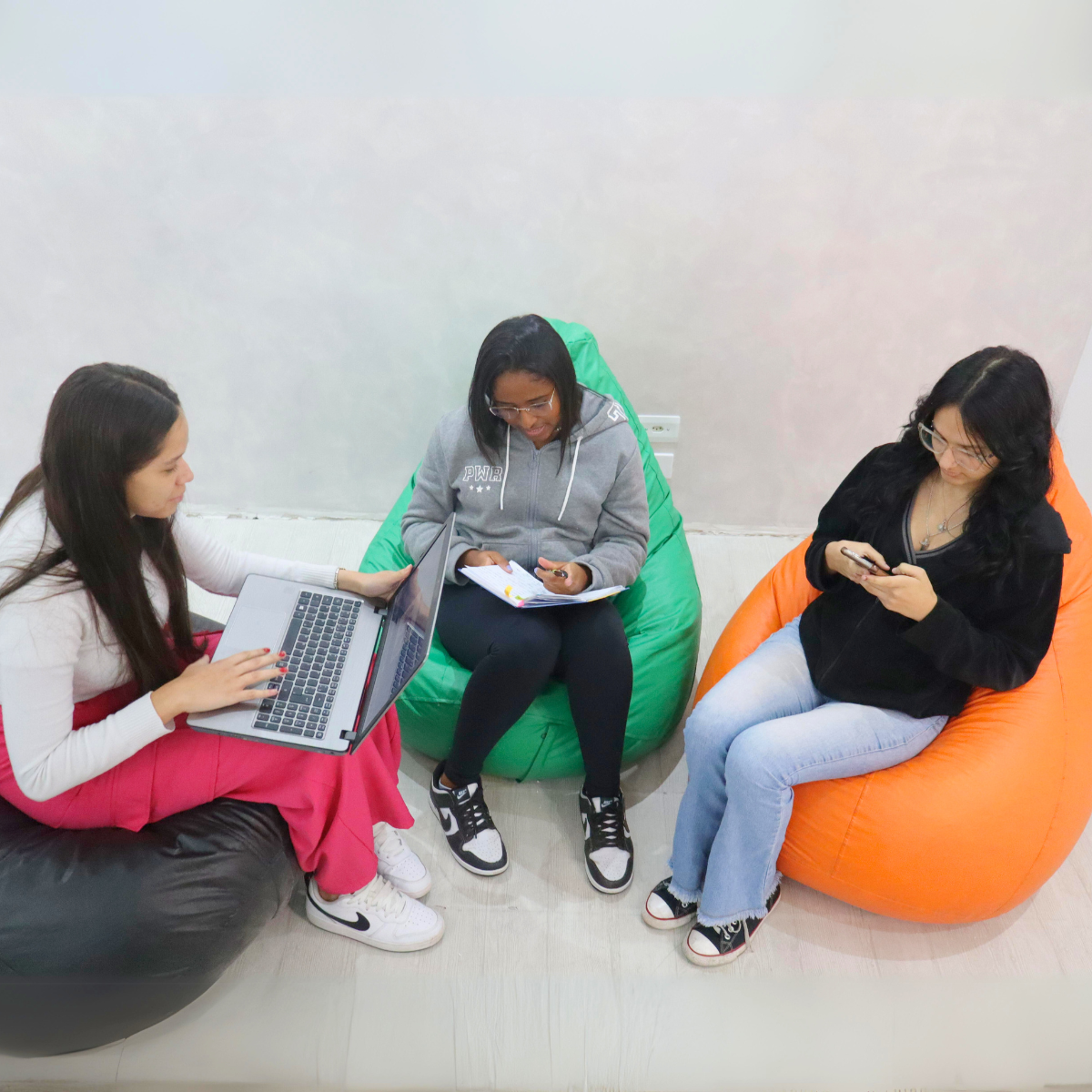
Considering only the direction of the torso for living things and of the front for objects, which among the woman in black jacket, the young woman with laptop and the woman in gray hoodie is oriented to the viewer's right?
the young woman with laptop

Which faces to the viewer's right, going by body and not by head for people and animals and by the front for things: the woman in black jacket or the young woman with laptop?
the young woman with laptop

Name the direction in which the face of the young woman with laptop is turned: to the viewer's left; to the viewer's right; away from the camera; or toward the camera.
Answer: to the viewer's right

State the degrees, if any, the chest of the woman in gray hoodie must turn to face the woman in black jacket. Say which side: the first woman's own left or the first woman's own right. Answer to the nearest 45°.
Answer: approximately 45° to the first woman's own left

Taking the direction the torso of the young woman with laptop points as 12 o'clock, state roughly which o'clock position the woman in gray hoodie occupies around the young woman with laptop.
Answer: The woman in gray hoodie is roughly at 11 o'clock from the young woman with laptop.

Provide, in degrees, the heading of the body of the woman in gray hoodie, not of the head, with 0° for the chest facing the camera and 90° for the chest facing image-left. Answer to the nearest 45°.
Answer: approximately 0°

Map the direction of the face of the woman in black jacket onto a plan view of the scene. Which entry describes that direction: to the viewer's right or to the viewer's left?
to the viewer's left

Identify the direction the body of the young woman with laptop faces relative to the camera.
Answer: to the viewer's right
